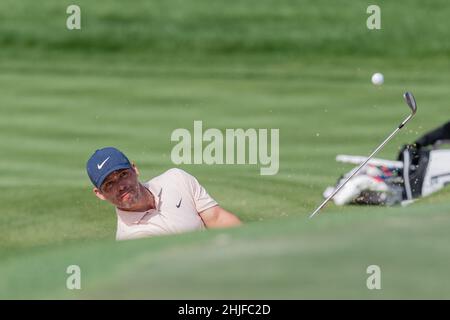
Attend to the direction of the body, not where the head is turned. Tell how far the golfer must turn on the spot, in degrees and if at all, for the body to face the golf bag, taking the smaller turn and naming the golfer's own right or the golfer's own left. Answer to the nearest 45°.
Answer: approximately 135° to the golfer's own left

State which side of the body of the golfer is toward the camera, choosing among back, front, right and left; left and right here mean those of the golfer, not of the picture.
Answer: front
